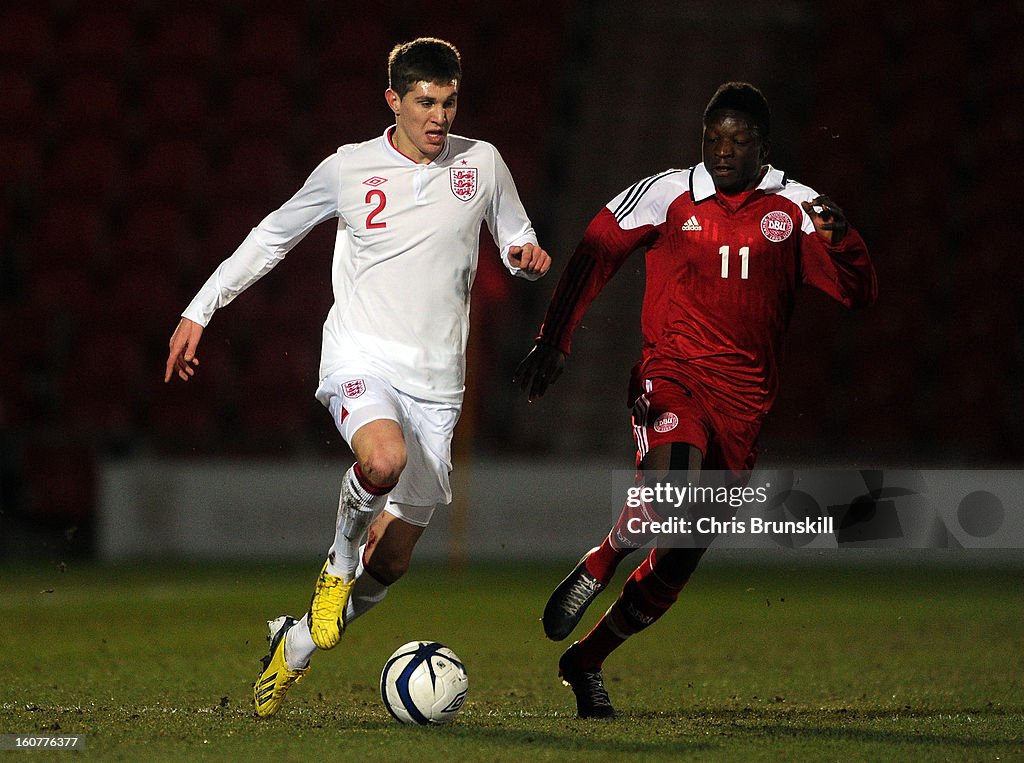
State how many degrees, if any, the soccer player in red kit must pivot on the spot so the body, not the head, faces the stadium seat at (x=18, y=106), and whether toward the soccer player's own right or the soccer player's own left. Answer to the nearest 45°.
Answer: approximately 135° to the soccer player's own right

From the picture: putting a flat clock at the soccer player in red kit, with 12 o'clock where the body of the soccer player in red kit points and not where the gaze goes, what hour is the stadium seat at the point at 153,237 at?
The stadium seat is roughly at 5 o'clock from the soccer player in red kit.

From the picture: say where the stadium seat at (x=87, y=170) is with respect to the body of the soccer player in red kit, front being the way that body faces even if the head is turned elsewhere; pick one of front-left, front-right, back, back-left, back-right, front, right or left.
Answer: back-right

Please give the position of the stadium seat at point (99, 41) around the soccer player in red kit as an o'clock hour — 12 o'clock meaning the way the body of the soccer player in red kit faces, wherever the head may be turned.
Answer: The stadium seat is roughly at 5 o'clock from the soccer player in red kit.

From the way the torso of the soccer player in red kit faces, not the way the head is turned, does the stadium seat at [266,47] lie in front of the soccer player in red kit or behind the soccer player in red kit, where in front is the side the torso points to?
behind

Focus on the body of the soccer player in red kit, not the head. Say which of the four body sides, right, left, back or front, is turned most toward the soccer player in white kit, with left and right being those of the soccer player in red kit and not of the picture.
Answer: right

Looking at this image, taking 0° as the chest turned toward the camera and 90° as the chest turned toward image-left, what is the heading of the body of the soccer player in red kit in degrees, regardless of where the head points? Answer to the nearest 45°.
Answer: approximately 0°

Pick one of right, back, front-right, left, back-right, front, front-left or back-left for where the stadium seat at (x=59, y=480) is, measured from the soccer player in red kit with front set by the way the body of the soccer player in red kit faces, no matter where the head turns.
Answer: back-right

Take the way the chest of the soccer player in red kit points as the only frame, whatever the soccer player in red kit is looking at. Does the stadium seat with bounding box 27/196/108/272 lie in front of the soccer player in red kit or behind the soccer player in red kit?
behind

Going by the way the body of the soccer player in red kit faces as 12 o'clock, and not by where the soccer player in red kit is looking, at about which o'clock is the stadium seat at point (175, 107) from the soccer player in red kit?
The stadium seat is roughly at 5 o'clock from the soccer player in red kit.

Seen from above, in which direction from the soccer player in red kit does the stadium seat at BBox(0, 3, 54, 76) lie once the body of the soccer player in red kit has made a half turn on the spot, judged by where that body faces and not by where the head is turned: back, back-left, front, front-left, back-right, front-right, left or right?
front-left

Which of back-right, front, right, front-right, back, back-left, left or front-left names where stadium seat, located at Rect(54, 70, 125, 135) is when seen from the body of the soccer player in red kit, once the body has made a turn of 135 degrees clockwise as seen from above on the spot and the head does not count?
front

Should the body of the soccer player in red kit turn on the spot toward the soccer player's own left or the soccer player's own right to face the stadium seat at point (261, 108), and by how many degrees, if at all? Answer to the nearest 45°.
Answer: approximately 135° to the soccer player's own right
